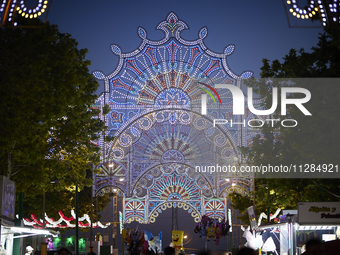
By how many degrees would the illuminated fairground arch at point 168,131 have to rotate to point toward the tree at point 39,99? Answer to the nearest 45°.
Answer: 0° — it already faces it

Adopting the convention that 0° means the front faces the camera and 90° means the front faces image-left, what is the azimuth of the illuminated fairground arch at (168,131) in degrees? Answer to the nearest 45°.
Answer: approximately 0°

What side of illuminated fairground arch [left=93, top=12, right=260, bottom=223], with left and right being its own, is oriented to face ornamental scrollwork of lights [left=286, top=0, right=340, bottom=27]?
front

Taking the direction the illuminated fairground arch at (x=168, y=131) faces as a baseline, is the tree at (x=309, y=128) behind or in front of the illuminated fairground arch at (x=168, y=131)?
in front
